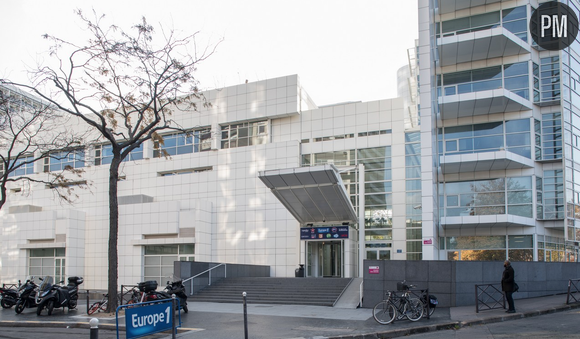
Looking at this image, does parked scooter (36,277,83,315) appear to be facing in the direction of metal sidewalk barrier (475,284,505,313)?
no

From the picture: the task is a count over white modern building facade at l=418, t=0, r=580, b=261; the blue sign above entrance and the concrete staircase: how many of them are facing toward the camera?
3

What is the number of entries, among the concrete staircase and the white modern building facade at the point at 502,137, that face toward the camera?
2

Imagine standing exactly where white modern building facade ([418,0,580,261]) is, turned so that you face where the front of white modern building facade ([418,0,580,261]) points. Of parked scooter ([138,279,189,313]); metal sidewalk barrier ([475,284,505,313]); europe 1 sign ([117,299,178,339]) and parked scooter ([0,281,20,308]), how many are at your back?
0

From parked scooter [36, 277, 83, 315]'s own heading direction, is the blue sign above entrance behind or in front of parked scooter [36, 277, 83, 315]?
behind

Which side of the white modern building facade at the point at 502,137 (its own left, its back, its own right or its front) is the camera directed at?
front

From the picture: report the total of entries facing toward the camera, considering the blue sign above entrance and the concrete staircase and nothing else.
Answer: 2

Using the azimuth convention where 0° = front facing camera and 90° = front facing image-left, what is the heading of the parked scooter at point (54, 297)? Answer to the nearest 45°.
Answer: approximately 45°

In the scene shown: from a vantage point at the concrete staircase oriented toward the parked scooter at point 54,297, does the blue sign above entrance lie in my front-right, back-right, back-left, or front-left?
back-right

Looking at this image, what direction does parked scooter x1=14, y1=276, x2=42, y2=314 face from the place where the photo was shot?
facing the viewer and to the left of the viewer

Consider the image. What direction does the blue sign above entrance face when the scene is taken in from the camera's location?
facing the viewer

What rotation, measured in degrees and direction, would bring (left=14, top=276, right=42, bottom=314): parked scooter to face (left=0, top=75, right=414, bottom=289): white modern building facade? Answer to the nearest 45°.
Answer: approximately 180°

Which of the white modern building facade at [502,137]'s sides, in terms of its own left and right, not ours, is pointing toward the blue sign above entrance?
right

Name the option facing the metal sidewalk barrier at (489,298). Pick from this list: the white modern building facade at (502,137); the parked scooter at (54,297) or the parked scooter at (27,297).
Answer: the white modern building facade
